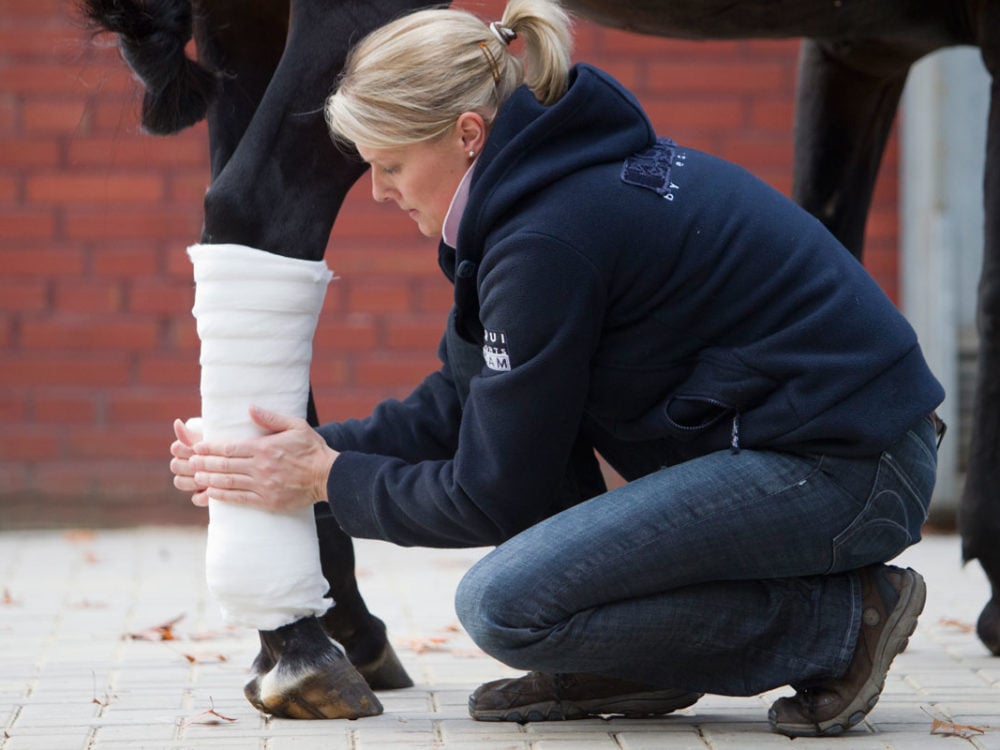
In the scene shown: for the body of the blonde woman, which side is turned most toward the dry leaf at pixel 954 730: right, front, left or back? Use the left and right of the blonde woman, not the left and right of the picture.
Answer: back

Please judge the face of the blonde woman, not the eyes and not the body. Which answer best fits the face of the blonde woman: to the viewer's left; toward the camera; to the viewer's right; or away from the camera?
to the viewer's left

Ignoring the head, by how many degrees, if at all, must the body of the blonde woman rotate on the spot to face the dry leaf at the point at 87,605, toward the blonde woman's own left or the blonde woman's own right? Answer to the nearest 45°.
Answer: approximately 45° to the blonde woman's own right

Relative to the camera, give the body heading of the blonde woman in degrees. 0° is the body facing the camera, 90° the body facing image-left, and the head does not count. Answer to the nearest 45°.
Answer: approximately 90°

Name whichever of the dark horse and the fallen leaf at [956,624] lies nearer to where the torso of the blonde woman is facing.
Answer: the dark horse

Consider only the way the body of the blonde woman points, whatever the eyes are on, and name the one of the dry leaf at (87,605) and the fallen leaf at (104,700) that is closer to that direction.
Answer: the fallen leaf

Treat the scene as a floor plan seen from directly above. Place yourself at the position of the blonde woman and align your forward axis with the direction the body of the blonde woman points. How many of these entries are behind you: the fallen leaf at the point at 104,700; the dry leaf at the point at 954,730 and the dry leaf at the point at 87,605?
1

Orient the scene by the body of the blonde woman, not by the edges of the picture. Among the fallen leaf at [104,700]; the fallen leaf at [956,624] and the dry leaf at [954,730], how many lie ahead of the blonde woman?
1

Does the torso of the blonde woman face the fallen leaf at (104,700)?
yes

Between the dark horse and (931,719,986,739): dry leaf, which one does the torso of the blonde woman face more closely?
the dark horse
